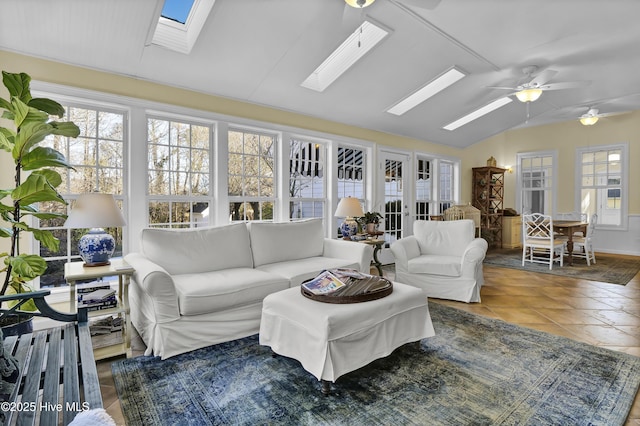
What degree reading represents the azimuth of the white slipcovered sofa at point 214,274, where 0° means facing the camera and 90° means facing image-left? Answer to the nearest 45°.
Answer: approximately 315°

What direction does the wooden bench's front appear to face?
to the viewer's right

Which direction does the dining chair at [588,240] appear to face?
to the viewer's left

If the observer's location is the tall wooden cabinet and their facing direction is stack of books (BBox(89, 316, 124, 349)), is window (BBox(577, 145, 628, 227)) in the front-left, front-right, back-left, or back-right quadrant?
back-left

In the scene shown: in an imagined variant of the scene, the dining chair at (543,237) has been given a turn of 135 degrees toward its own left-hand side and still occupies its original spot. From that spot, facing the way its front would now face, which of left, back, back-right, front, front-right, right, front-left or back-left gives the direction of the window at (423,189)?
front

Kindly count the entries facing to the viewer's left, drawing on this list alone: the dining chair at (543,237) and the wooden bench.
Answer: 0

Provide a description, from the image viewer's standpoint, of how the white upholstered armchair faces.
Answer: facing the viewer and to the left of the viewer

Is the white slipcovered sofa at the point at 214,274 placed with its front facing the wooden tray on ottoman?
yes

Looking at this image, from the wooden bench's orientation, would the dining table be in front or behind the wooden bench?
in front

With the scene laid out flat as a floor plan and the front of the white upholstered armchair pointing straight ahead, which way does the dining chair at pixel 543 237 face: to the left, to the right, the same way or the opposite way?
the opposite way

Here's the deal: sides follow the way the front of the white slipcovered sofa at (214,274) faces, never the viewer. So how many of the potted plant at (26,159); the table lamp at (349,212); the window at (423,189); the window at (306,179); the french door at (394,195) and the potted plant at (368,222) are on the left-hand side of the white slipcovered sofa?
5

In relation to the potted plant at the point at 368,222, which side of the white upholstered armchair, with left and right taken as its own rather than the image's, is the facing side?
right

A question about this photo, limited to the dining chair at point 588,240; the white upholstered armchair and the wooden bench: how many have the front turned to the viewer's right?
1
